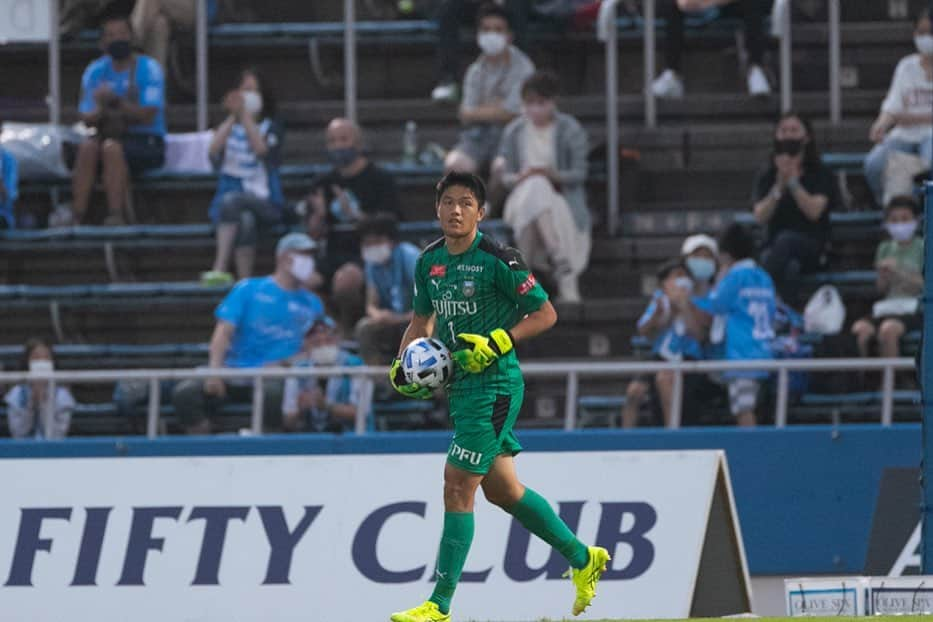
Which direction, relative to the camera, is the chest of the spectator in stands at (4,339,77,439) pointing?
toward the camera

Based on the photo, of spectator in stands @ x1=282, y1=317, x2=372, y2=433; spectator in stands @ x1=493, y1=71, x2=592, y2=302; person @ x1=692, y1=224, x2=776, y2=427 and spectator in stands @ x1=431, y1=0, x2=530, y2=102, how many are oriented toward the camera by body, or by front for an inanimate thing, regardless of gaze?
3

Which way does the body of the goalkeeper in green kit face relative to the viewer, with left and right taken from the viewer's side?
facing the viewer and to the left of the viewer

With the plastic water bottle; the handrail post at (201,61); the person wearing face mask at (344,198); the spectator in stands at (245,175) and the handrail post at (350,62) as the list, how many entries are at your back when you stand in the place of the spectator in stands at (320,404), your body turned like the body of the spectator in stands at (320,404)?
5

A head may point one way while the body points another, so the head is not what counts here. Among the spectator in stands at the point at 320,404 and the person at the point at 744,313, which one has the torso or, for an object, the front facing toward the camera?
the spectator in stands

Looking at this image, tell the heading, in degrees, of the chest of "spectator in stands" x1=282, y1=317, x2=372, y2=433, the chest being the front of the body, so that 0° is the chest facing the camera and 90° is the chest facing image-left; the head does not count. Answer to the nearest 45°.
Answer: approximately 0°

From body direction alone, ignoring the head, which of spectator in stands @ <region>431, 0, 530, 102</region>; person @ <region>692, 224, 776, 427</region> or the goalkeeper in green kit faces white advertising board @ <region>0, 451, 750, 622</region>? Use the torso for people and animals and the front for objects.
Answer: the spectator in stands

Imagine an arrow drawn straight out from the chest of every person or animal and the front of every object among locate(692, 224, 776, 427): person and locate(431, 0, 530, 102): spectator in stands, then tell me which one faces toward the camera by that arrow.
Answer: the spectator in stands

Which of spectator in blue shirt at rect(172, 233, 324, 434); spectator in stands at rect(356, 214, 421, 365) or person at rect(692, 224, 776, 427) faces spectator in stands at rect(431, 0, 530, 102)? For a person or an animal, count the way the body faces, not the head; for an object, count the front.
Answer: the person

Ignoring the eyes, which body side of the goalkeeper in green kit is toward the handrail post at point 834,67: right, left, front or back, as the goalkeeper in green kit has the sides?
back

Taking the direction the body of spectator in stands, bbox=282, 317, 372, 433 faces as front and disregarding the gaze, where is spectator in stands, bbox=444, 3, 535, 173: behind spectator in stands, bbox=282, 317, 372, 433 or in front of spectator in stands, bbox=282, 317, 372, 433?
behind

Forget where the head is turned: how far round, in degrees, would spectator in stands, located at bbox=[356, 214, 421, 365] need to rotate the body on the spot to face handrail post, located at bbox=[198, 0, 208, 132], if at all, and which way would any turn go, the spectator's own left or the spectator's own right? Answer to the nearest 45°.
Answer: approximately 90° to the spectator's own right

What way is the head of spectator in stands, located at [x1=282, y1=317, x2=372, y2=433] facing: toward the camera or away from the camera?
toward the camera

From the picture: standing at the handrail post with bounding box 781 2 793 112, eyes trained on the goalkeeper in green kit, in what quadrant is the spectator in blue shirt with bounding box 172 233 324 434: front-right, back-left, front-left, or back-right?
front-right

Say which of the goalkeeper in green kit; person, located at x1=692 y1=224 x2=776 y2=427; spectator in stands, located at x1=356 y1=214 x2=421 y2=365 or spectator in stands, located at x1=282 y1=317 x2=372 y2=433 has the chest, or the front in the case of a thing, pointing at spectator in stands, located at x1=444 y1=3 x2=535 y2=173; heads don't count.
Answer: the person

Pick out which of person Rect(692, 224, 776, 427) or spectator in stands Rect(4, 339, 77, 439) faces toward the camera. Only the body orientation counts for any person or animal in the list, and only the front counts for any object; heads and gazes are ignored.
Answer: the spectator in stands

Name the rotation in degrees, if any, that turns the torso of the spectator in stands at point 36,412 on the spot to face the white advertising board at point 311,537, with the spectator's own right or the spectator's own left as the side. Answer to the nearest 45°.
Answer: approximately 45° to the spectator's own left
